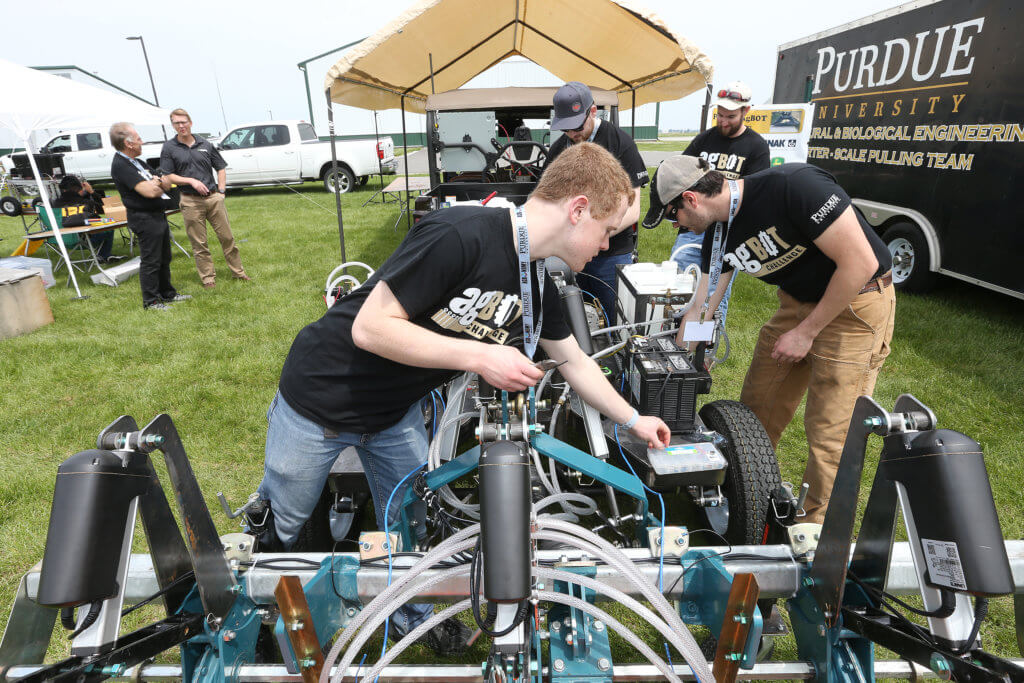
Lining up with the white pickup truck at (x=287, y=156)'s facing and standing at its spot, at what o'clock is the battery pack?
The battery pack is roughly at 9 o'clock from the white pickup truck.

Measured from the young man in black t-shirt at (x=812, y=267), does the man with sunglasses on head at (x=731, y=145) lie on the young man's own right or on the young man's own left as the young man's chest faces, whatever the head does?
on the young man's own right

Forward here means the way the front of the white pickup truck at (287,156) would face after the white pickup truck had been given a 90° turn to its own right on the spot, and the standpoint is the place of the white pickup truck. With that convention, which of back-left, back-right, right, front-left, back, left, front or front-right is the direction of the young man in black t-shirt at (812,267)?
back

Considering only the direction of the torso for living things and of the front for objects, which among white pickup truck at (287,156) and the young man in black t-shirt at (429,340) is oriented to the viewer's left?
the white pickup truck

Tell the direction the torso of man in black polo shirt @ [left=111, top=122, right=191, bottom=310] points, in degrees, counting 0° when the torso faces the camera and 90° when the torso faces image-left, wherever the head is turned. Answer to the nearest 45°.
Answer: approximately 270°

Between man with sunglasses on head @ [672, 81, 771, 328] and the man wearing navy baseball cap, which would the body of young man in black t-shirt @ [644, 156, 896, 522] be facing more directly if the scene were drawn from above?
the man wearing navy baseball cap

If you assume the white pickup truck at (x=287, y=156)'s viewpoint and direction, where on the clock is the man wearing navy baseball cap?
The man wearing navy baseball cap is roughly at 9 o'clock from the white pickup truck.

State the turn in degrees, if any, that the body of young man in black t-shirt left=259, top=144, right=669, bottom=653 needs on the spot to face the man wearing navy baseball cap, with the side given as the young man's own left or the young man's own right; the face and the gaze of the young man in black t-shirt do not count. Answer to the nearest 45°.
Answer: approximately 90° to the young man's own left

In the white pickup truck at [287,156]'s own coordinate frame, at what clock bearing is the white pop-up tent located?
The white pop-up tent is roughly at 10 o'clock from the white pickup truck.

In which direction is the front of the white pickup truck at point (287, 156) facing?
to the viewer's left

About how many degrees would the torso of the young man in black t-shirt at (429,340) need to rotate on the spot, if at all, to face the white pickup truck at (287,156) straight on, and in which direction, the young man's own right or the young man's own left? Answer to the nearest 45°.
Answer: approximately 135° to the young man's own left

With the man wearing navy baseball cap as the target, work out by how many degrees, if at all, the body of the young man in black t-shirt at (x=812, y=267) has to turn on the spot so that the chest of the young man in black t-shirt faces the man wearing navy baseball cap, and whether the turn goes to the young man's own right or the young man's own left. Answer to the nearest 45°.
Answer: approximately 90° to the young man's own right

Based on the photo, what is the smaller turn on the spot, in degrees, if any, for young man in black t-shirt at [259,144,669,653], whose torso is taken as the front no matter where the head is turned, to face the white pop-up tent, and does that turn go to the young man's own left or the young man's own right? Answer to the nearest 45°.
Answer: approximately 180°

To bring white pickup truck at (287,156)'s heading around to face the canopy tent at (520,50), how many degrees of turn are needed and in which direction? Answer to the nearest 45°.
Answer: approximately 90° to its left
